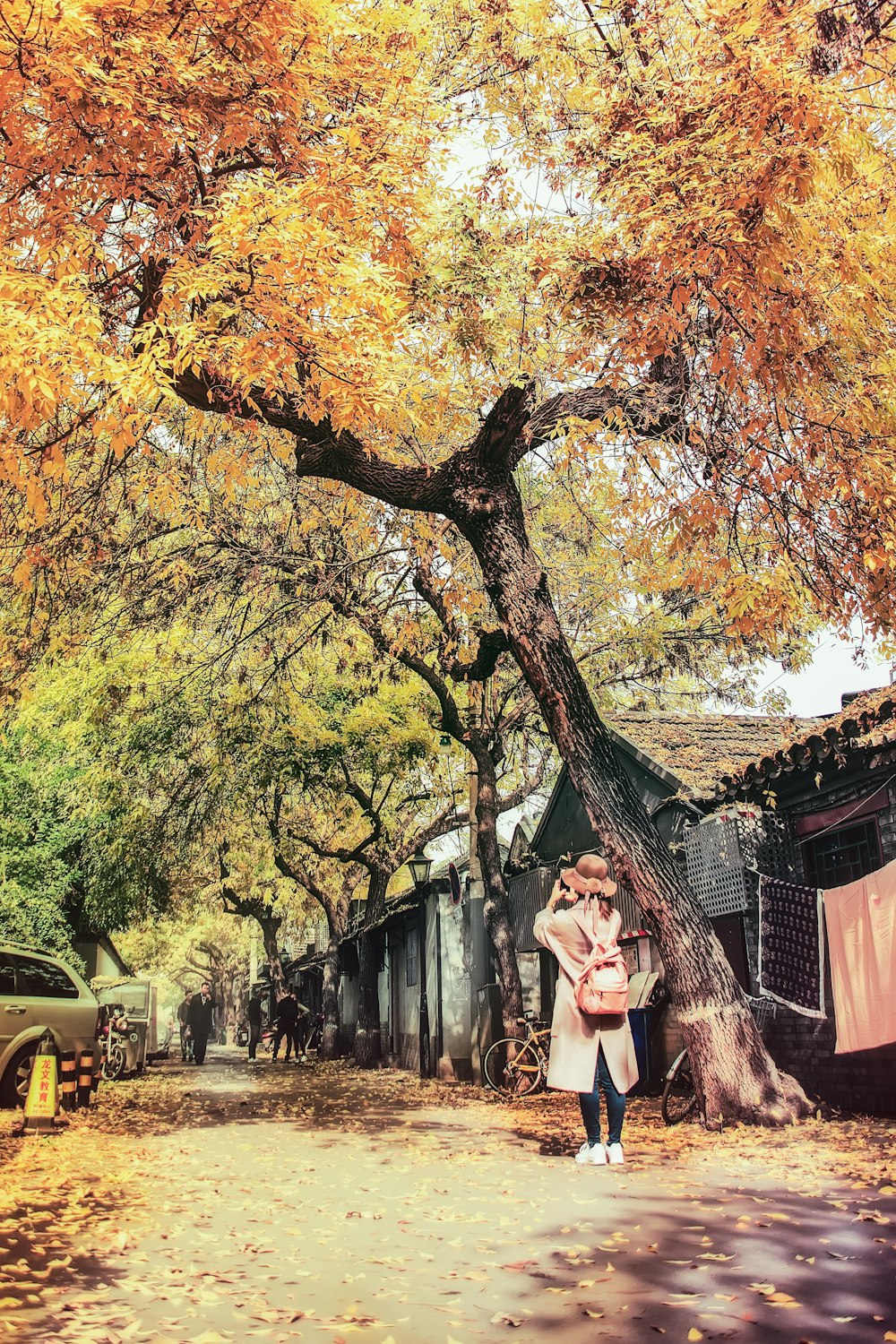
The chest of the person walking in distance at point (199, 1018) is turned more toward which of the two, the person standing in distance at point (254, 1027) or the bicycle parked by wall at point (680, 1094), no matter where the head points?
the bicycle parked by wall

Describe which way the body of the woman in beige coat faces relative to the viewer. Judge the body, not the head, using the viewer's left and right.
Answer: facing away from the viewer and to the left of the viewer

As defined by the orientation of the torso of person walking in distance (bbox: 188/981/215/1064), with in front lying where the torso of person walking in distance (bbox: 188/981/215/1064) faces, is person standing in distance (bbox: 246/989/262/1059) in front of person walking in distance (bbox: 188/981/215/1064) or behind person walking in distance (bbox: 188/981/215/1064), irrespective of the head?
behind

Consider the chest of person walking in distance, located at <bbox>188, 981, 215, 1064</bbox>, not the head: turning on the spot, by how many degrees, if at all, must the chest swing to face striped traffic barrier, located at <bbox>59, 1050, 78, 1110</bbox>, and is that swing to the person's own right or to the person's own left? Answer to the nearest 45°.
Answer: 0° — they already face it

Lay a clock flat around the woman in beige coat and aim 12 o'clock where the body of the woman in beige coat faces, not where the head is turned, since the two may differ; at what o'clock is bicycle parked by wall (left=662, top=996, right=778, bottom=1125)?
The bicycle parked by wall is roughly at 2 o'clock from the woman in beige coat.

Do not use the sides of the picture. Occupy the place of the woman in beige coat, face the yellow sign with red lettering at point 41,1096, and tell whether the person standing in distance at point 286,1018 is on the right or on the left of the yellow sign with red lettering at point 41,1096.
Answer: right

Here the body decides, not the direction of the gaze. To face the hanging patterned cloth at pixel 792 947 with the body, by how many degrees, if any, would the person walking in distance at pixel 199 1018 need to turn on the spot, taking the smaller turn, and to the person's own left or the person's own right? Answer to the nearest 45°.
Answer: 0° — they already face it

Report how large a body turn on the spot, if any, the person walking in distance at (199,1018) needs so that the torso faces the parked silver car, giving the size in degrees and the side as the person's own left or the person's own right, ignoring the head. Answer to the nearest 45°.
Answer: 0° — they already face it

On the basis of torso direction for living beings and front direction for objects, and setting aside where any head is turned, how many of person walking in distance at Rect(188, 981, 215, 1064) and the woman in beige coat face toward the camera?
1

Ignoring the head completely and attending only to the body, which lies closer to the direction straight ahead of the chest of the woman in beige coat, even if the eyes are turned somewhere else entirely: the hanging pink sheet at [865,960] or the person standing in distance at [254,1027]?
the person standing in distance

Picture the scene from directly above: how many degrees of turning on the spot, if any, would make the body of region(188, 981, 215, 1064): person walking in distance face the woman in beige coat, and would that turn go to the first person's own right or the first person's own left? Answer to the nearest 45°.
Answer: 0° — they already face them

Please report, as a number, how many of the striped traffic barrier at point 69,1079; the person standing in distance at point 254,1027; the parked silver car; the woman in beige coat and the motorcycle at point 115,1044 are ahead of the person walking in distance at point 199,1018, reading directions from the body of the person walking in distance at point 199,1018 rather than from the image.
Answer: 4

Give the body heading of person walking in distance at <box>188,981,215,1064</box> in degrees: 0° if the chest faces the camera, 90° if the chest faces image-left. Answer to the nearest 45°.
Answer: approximately 0°
